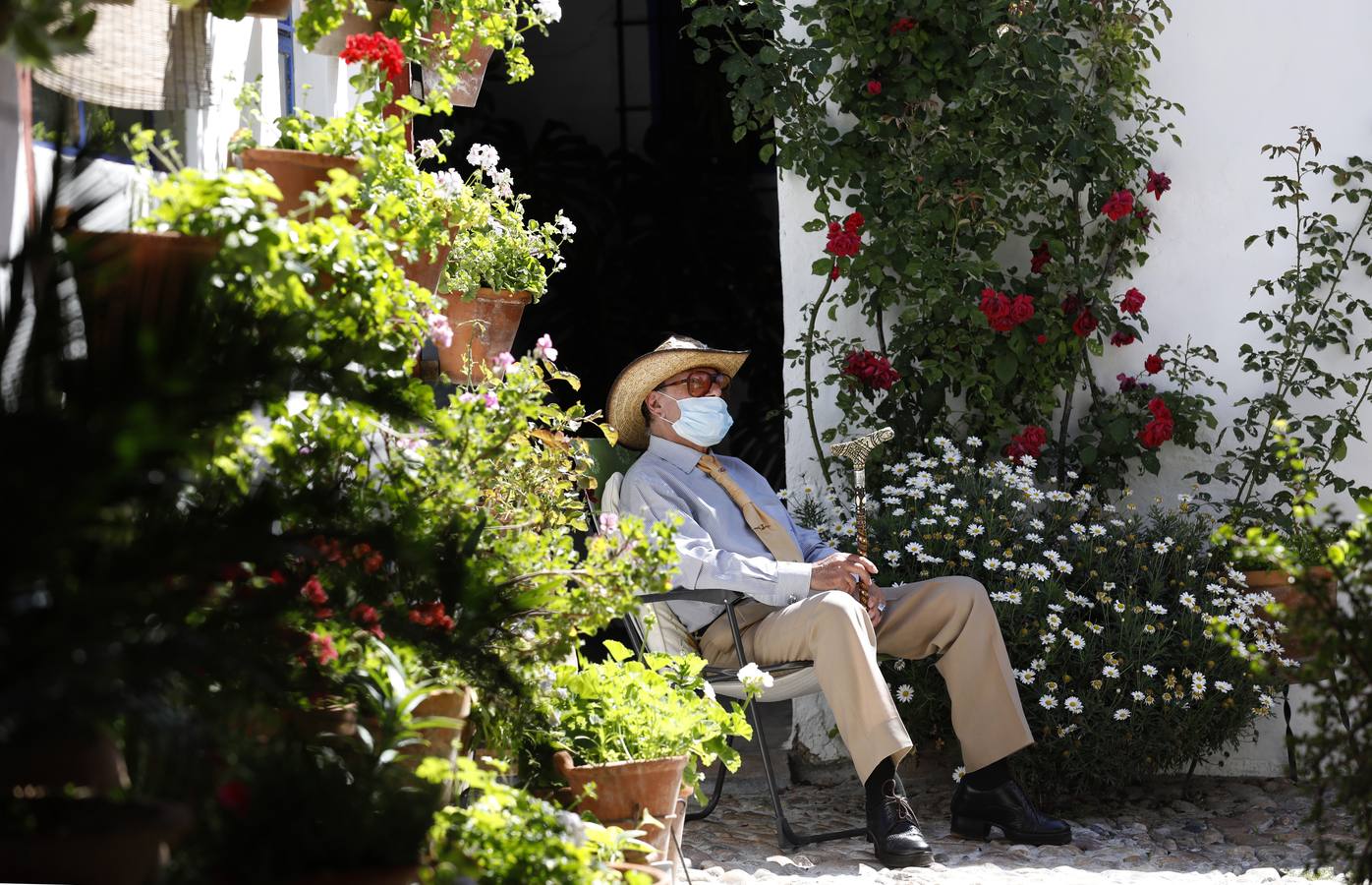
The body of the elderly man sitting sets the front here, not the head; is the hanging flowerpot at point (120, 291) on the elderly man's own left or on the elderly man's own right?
on the elderly man's own right

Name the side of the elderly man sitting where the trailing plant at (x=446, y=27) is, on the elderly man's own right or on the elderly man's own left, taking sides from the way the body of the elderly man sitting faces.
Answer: on the elderly man's own right

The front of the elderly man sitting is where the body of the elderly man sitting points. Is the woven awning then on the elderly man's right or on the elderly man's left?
on the elderly man's right

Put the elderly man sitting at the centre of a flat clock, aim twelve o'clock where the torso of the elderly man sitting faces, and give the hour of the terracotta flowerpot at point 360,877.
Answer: The terracotta flowerpot is roughly at 2 o'clock from the elderly man sitting.

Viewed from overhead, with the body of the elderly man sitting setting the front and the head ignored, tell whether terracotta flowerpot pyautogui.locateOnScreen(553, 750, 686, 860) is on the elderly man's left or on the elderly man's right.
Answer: on the elderly man's right

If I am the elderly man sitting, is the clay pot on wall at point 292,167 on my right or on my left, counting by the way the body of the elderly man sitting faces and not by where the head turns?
on my right

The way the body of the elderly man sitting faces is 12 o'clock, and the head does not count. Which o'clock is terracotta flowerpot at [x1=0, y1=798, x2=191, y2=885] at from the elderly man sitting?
The terracotta flowerpot is roughly at 2 o'clock from the elderly man sitting.

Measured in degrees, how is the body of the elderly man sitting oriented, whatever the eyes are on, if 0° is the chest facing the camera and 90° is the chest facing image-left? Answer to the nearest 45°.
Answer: approximately 315°
